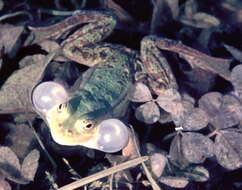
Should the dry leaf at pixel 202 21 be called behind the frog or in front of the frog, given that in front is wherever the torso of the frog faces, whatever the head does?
behind

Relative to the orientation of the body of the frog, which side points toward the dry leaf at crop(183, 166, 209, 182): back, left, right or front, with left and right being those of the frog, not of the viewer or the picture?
left

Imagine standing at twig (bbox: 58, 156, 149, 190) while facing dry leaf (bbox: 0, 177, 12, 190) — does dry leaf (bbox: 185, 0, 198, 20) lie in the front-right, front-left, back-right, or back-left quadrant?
back-right

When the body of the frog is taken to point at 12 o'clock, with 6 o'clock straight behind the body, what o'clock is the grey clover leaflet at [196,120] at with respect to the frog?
The grey clover leaflet is roughly at 9 o'clock from the frog.

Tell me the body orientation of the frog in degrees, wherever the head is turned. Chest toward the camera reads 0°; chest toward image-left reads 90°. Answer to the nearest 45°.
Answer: approximately 45°

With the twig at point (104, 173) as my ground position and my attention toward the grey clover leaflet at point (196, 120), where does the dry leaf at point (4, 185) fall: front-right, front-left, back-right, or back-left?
back-left

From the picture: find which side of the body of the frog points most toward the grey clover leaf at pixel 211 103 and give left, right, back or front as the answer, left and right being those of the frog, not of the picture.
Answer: left

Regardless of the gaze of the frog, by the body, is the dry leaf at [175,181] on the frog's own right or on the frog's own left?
on the frog's own left

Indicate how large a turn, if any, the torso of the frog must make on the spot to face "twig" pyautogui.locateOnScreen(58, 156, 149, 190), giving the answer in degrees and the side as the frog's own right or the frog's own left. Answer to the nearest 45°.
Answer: approximately 45° to the frog's own left

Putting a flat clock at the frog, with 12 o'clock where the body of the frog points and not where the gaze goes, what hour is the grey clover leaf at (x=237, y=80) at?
The grey clover leaf is roughly at 8 o'clock from the frog.
